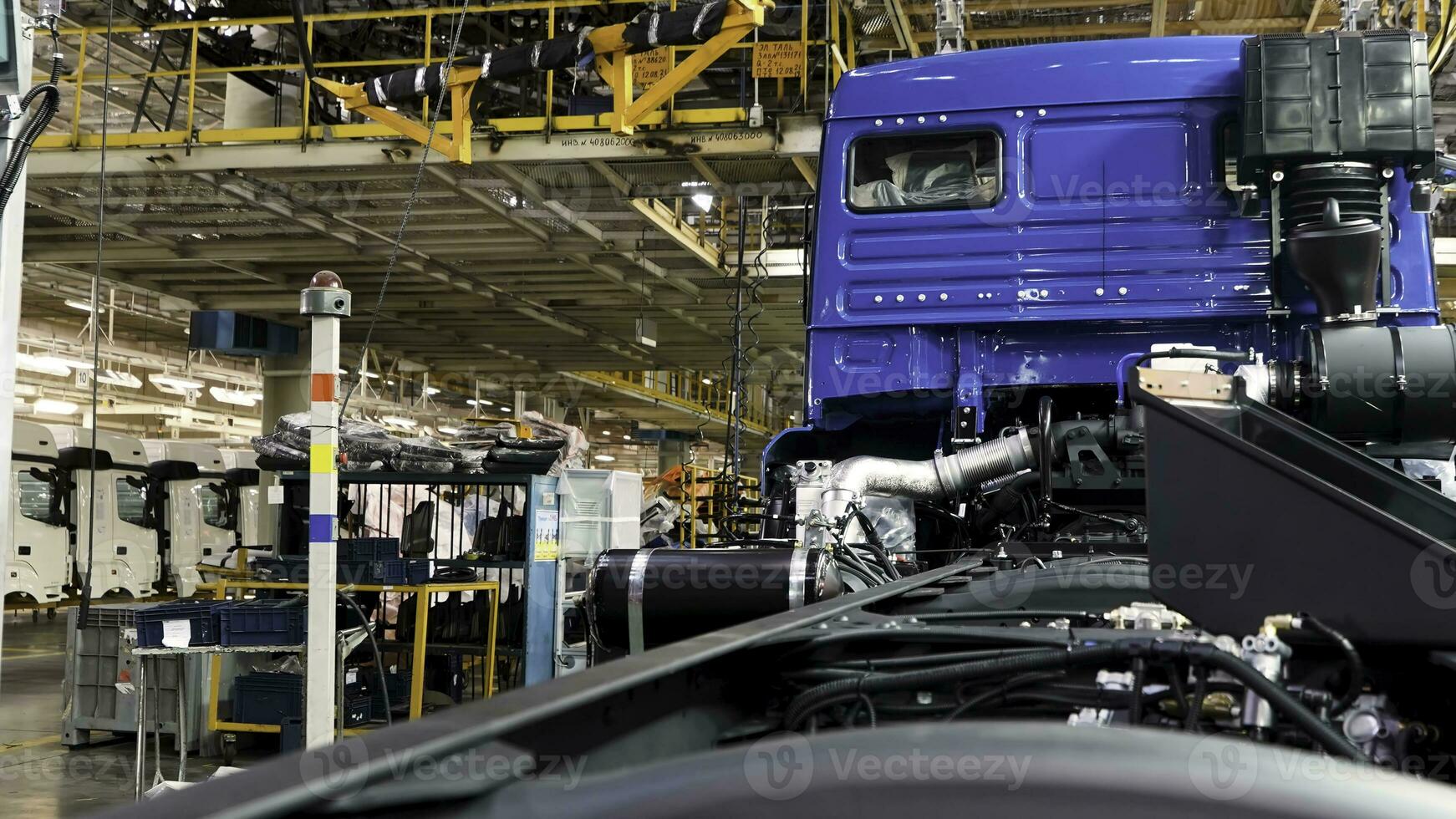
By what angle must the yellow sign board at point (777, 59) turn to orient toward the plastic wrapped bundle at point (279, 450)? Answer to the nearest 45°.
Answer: approximately 90° to its right

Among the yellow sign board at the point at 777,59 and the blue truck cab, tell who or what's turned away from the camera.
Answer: the blue truck cab

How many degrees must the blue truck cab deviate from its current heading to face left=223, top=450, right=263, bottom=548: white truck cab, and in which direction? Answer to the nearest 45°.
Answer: approximately 45° to its left

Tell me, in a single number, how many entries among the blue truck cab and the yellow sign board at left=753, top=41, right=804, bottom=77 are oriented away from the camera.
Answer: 1

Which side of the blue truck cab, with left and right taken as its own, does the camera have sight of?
back
